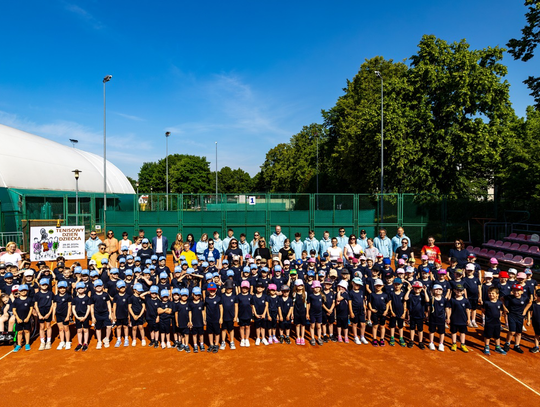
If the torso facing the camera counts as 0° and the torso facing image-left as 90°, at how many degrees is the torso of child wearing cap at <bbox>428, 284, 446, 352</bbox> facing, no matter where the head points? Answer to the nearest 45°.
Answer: approximately 0°

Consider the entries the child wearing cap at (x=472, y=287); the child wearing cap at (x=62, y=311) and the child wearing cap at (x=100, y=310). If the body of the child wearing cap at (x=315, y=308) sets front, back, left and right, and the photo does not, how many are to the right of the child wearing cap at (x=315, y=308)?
2

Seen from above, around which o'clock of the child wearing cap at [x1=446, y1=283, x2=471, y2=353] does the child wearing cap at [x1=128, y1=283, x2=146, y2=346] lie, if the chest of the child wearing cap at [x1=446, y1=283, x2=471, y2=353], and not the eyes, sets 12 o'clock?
the child wearing cap at [x1=128, y1=283, x2=146, y2=346] is roughly at 2 o'clock from the child wearing cap at [x1=446, y1=283, x2=471, y2=353].

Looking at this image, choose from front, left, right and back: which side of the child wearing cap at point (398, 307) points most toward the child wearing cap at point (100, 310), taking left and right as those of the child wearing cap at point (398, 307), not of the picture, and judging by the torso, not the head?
right

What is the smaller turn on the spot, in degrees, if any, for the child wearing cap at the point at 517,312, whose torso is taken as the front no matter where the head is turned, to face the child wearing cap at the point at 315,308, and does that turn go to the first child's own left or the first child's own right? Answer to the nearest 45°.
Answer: approximately 45° to the first child's own right
